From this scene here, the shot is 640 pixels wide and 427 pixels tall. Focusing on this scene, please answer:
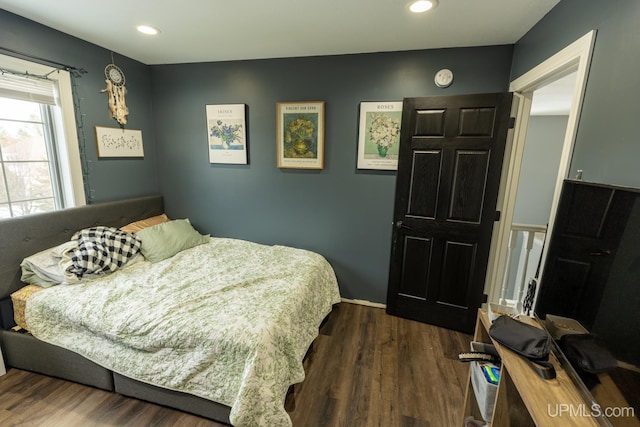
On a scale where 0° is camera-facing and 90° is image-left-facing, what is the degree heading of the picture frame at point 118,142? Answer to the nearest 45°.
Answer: approximately 315°

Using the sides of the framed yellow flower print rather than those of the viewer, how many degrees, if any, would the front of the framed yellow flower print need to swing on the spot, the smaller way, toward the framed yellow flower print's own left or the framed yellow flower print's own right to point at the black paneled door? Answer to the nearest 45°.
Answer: approximately 45° to the framed yellow flower print's own left

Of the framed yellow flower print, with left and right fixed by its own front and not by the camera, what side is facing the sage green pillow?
right

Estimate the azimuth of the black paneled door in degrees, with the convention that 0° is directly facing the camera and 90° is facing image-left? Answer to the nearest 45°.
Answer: approximately 0°

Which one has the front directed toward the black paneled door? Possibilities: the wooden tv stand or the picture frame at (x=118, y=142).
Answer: the picture frame

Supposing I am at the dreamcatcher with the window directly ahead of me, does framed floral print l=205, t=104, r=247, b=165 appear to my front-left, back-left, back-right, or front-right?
back-left

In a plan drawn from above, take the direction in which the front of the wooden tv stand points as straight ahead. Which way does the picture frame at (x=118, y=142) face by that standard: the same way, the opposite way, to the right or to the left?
the opposite way

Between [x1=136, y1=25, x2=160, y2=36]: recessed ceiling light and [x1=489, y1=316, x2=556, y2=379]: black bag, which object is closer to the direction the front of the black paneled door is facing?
the black bag

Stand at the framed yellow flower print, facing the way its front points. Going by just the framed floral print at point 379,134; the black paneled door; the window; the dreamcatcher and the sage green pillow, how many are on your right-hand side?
3
